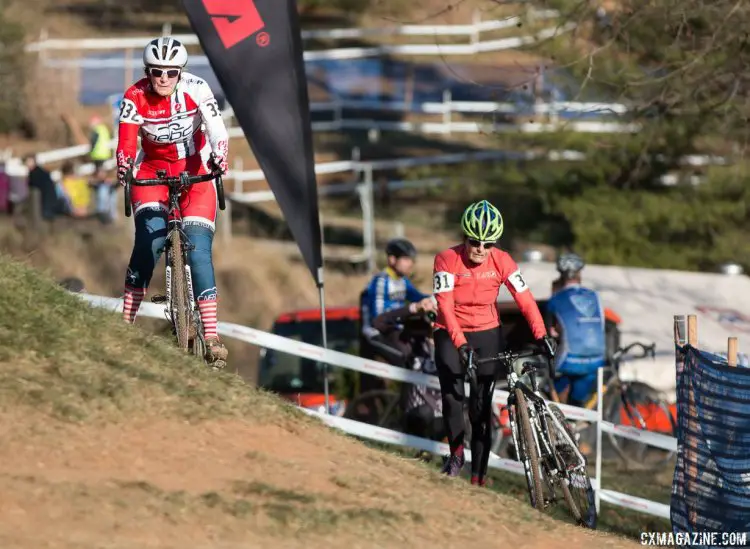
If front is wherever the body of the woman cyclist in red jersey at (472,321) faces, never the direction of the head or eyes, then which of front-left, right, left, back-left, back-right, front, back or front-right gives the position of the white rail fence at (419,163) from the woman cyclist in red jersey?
back

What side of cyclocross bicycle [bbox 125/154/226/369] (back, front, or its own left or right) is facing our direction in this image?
front

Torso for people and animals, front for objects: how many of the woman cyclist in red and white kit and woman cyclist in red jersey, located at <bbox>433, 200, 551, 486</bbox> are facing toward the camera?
2

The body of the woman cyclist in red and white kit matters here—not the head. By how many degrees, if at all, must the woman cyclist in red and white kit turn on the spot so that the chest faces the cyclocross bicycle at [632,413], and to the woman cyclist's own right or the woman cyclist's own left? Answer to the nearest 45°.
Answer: approximately 135° to the woman cyclist's own left

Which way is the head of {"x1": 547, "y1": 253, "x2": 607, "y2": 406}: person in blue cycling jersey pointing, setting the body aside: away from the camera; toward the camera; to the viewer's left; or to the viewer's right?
away from the camera

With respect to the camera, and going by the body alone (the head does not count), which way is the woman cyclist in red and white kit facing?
toward the camera

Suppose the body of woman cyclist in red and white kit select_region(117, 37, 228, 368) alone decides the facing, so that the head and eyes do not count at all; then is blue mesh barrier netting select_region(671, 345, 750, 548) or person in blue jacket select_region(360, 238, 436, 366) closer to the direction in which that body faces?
the blue mesh barrier netting

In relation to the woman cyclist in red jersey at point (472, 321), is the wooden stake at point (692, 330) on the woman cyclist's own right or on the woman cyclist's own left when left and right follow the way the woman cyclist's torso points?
on the woman cyclist's own left

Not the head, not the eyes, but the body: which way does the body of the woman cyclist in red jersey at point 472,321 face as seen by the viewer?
toward the camera

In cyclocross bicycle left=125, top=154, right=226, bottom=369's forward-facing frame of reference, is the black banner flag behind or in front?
behind
